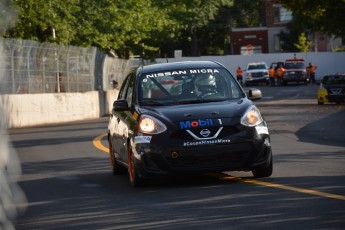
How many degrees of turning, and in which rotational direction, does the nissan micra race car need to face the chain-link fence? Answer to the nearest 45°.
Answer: approximately 180°

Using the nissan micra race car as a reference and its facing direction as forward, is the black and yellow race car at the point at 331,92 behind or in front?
behind

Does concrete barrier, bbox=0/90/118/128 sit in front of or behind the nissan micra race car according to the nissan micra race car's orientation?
behind

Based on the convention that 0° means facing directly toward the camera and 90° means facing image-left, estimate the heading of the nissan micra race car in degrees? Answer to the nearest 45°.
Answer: approximately 0°
